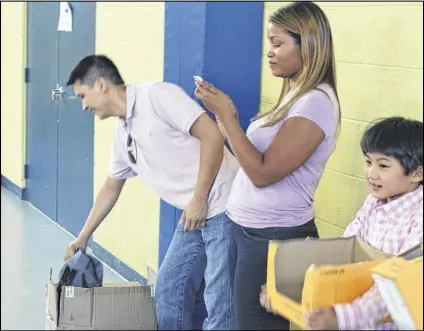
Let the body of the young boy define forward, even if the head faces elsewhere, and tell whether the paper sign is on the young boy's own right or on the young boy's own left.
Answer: on the young boy's own right

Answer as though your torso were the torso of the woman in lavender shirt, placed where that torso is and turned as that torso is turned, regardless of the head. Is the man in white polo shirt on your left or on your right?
on your right

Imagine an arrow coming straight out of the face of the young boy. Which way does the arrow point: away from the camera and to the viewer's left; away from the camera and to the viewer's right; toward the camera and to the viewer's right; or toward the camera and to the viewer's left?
toward the camera and to the viewer's left

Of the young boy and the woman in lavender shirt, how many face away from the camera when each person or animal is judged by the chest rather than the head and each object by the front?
0

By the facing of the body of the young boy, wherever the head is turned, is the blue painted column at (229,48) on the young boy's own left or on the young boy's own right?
on the young boy's own right

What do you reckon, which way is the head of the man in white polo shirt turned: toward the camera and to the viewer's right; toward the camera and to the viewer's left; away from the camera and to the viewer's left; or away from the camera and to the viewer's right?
toward the camera and to the viewer's left

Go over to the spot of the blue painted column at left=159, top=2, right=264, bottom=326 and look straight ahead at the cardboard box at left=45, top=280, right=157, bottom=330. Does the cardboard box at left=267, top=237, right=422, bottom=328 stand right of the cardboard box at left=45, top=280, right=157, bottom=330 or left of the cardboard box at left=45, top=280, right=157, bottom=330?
left

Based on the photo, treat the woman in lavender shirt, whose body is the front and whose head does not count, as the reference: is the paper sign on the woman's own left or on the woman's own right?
on the woman's own right

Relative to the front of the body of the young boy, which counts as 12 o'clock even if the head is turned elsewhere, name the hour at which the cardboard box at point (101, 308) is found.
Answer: The cardboard box is roughly at 2 o'clock from the young boy.

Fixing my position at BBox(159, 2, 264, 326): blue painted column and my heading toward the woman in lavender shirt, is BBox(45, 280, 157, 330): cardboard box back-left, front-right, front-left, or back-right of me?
front-right

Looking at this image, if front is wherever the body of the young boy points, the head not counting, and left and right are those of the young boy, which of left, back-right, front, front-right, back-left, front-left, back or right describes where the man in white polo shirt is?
right

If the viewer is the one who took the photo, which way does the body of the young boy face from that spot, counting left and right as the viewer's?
facing the viewer and to the left of the viewer
